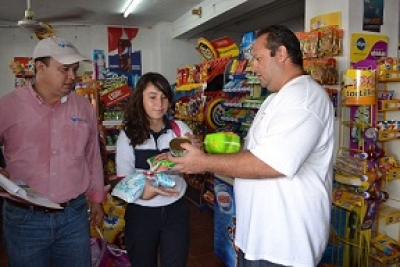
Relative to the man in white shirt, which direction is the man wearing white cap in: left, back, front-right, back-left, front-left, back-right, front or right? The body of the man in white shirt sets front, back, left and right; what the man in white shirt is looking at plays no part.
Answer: front

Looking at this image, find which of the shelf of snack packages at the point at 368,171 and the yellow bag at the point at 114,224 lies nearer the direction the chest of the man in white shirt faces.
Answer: the yellow bag

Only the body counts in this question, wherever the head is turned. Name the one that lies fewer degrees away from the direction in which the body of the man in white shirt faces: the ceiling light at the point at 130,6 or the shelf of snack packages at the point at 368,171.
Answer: the ceiling light

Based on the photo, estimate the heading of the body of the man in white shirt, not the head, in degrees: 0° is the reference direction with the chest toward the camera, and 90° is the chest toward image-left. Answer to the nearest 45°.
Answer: approximately 90°

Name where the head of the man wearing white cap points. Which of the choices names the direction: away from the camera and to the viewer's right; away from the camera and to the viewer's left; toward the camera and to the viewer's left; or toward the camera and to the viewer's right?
toward the camera and to the viewer's right

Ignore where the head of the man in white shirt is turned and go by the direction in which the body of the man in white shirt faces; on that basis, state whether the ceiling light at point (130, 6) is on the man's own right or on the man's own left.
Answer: on the man's own right

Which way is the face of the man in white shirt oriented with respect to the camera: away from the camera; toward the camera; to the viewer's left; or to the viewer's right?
to the viewer's left

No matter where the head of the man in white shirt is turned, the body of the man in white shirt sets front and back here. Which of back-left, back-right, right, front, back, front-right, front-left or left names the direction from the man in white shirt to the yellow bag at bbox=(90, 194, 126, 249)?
front-right

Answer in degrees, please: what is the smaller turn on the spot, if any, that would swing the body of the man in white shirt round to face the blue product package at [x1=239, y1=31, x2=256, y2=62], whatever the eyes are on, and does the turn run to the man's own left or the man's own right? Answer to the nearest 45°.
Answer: approximately 90° to the man's own right

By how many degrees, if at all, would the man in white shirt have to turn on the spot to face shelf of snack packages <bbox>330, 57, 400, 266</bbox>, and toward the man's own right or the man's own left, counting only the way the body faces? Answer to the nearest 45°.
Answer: approximately 135° to the man's own right
